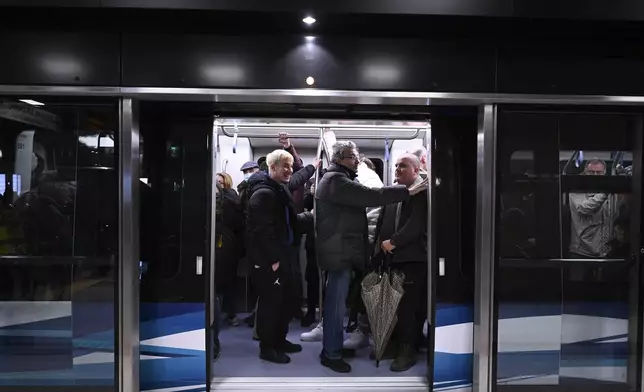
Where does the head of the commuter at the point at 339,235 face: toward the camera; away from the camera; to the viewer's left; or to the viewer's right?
to the viewer's right

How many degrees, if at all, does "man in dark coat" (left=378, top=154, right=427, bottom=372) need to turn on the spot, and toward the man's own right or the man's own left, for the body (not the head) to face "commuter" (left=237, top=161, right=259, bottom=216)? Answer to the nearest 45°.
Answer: approximately 45° to the man's own right

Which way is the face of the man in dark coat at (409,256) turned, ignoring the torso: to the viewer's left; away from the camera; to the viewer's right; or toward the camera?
to the viewer's left
